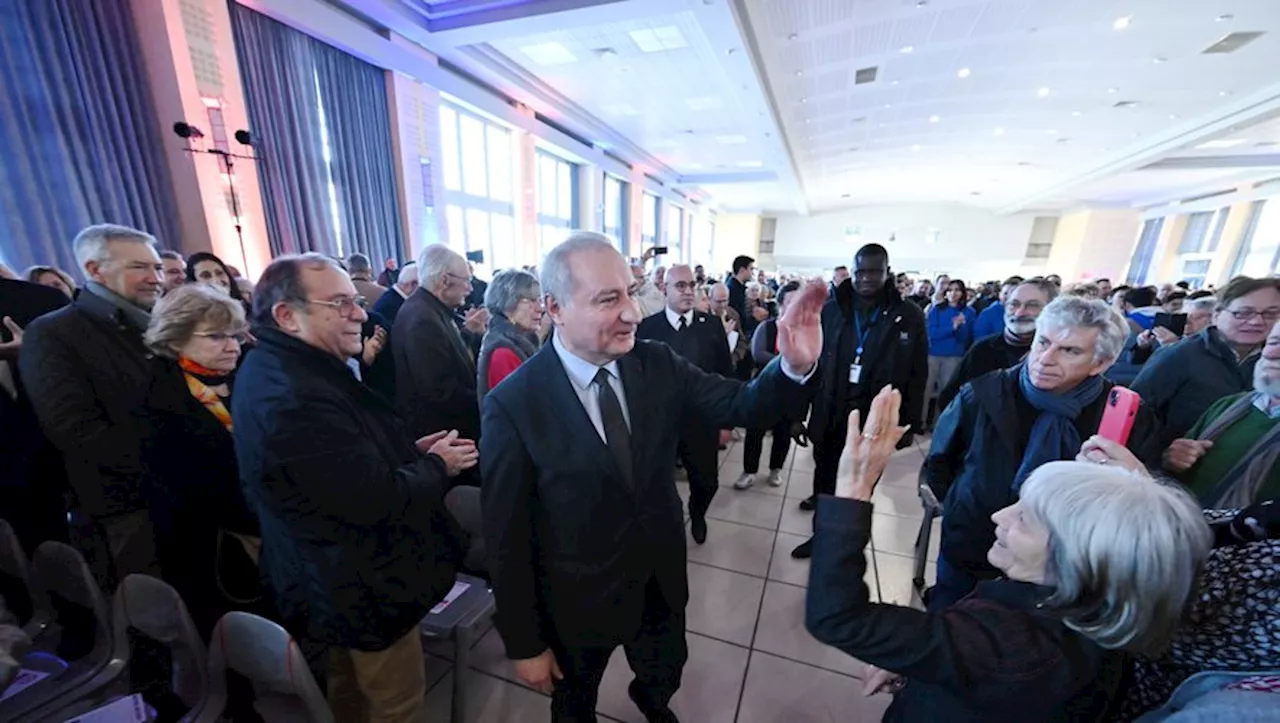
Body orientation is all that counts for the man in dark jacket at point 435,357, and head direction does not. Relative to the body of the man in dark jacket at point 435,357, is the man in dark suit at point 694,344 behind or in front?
in front

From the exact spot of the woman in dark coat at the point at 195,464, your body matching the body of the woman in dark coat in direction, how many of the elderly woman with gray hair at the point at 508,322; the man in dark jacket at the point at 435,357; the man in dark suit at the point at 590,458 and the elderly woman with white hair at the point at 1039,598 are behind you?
0

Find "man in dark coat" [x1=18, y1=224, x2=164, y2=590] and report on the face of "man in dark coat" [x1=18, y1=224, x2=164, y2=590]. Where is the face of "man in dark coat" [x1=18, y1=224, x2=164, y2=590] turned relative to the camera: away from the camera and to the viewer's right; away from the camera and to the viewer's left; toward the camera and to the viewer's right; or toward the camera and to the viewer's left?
toward the camera and to the viewer's right

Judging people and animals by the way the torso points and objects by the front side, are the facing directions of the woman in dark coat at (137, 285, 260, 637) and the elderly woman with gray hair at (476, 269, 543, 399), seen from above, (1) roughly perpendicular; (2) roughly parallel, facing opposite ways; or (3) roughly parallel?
roughly parallel

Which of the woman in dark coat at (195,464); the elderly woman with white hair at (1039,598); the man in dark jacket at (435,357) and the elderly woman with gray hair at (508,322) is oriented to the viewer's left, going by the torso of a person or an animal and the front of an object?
the elderly woman with white hair at (1039,598)

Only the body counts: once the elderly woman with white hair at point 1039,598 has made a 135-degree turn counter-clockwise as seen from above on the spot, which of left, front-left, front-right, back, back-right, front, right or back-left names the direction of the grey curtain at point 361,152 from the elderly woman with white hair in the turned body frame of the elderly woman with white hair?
back-right

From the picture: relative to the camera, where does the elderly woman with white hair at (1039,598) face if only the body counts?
to the viewer's left

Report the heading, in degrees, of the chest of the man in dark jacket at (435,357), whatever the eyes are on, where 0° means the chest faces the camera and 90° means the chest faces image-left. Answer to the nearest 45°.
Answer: approximately 270°

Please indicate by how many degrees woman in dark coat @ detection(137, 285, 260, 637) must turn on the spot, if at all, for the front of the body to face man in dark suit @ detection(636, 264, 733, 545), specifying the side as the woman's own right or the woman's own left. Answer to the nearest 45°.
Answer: approximately 45° to the woman's own left

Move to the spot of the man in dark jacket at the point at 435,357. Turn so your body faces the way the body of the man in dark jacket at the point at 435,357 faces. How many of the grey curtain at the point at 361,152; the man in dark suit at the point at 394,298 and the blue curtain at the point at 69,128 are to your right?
0

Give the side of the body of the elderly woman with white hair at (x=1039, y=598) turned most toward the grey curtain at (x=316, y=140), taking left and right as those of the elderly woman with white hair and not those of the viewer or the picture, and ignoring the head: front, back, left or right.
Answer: front
